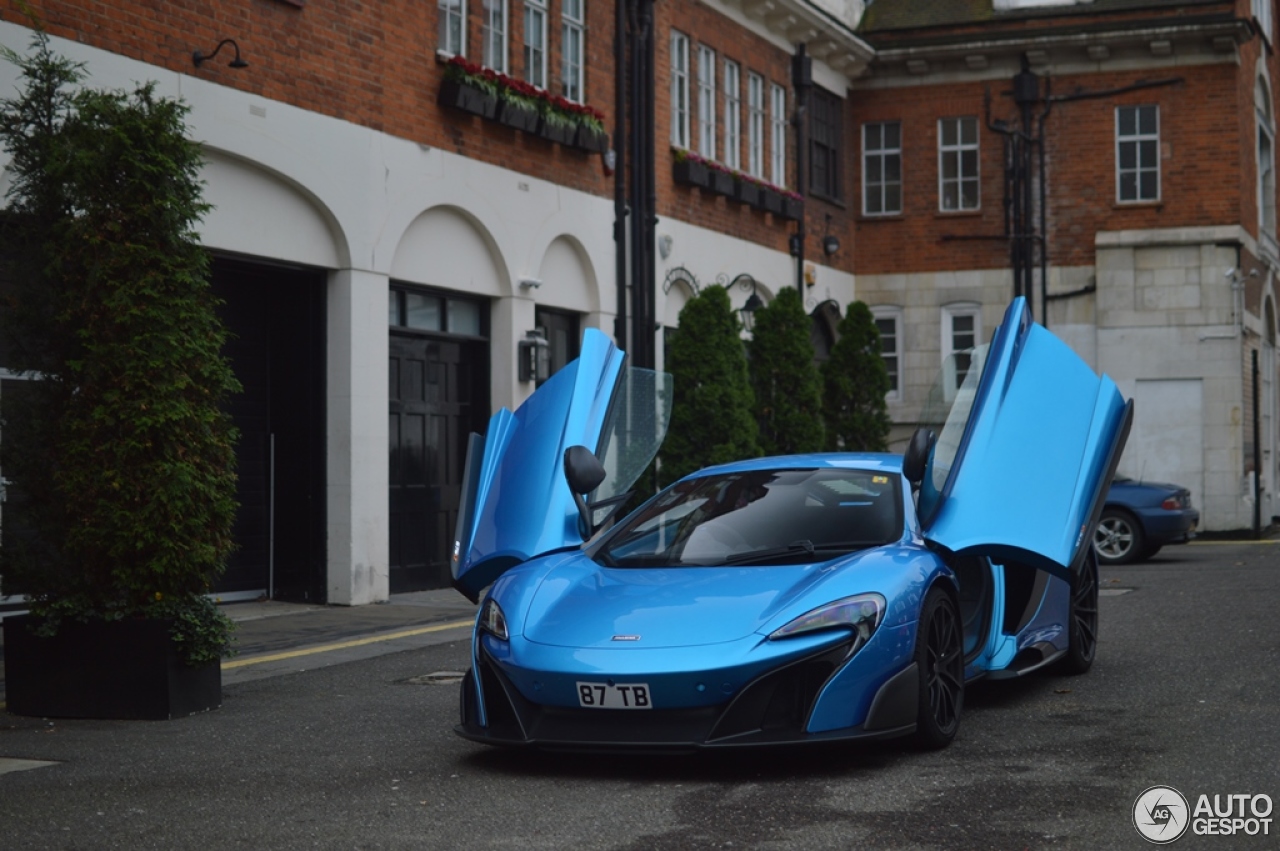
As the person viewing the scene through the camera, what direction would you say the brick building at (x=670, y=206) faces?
facing the viewer and to the right of the viewer

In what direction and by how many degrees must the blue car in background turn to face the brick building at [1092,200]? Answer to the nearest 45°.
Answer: approximately 45° to its right

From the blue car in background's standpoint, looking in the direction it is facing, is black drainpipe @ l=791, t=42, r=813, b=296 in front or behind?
in front

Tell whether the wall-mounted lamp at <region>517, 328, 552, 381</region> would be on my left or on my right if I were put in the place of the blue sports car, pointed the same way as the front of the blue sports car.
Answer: on my right

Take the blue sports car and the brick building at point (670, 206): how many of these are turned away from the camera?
0

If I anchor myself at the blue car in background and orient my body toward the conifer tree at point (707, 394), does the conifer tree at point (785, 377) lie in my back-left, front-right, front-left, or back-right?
front-right

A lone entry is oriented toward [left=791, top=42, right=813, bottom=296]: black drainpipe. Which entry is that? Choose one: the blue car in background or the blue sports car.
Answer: the blue car in background

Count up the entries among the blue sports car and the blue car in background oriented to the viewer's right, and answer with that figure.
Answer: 0

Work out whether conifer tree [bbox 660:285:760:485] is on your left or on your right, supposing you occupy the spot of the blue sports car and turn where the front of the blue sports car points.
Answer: on your right

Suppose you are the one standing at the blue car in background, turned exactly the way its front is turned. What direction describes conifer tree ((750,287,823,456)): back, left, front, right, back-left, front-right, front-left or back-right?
front-left

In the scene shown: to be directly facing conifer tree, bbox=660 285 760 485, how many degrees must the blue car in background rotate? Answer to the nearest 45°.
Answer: approximately 45° to its left

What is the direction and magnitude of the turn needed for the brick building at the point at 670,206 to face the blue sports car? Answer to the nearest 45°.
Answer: approximately 45° to its right

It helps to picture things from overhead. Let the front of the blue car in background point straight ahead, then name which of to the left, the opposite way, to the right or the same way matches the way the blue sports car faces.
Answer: to the left

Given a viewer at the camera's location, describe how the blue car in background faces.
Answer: facing away from the viewer and to the left of the viewer

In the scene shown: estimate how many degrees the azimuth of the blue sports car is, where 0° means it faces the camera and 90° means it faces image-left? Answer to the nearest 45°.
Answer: approximately 45°

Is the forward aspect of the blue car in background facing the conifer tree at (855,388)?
yes

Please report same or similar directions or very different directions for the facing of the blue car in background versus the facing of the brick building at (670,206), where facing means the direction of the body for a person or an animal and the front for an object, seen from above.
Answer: very different directions

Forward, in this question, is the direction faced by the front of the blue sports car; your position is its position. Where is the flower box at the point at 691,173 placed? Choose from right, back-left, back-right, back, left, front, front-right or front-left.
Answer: back-right

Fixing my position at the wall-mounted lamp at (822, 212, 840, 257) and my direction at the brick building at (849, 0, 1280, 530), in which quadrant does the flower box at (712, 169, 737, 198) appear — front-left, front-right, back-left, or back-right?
back-right

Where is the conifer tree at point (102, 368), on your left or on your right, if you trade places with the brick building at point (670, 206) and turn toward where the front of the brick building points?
on your right
